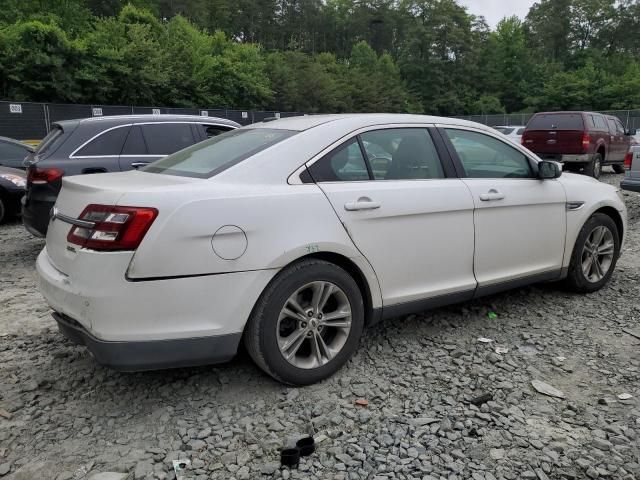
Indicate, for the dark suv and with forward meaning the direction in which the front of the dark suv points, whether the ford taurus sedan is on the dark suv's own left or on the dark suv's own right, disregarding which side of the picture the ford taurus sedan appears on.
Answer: on the dark suv's own right

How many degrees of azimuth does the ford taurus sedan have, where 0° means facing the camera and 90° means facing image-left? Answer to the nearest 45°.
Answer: approximately 225°

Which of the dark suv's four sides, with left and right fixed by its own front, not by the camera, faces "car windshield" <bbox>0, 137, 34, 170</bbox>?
left

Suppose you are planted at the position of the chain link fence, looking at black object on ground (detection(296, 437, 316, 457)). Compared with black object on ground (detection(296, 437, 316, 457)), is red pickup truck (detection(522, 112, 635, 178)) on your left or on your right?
left

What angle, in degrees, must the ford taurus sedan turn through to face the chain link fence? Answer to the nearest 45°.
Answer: approximately 90° to its left

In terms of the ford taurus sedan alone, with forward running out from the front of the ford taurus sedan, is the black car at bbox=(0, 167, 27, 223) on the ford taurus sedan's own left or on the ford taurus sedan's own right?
on the ford taurus sedan's own left

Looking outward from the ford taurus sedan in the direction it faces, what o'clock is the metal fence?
The metal fence is roughly at 11 o'clock from the ford taurus sedan.
